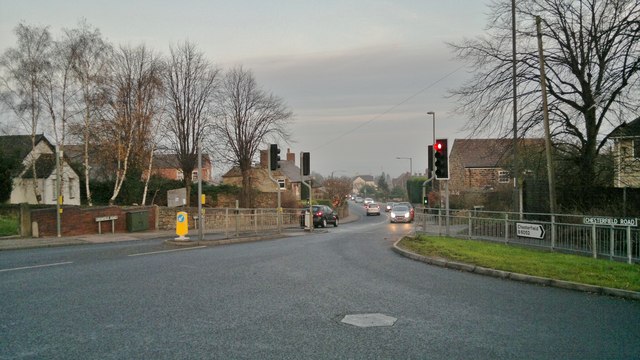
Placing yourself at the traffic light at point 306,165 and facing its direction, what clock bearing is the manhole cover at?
The manhole cover is roughly at 6 o'clock from the traffic light.

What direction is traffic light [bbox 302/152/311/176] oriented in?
away from the camera

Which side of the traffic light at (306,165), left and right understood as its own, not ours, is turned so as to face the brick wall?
left

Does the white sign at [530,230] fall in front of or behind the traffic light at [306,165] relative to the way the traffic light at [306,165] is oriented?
behind

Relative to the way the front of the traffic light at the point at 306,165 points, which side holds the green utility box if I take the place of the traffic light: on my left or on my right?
on my left

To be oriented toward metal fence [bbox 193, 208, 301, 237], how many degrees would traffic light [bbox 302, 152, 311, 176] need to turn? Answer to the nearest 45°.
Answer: approximately 135° to its left

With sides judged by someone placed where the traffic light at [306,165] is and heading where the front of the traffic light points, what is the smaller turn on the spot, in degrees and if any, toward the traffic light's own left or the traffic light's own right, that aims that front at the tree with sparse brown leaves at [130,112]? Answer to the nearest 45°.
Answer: approximately 45° to the traffic light's own left

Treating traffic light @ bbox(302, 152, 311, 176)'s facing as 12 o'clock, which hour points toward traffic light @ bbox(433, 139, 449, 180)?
traffic light @ bbox(433, 139, 449, 180) is roughly at 5 o'clock from traffic light @ bbox(302, 152, 311, 176).

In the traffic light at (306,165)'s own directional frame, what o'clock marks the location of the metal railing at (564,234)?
The metal railing is roughly at 5 o'clock from the traffic light.

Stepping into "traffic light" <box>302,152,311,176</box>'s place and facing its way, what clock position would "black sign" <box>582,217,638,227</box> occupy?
The black sign is roughly at 5 o'clock from the traffic light.
